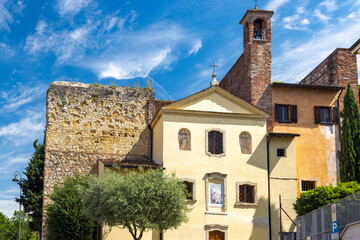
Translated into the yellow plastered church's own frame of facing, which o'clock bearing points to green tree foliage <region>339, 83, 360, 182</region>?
The green tree foliage is roughly at 10 o'clock from the yellow plastered church.

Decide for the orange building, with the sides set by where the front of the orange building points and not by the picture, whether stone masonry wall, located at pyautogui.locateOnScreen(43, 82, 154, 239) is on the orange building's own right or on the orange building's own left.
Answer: on the orange building's own right

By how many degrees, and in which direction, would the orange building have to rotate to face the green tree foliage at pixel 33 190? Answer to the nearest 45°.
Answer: approximately 90° to its right

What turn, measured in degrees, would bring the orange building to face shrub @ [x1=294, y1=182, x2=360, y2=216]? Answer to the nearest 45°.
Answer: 0° — it already faces it

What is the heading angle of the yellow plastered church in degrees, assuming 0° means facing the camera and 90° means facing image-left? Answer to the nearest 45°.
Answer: approximately 0°

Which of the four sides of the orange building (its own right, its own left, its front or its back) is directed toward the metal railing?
front

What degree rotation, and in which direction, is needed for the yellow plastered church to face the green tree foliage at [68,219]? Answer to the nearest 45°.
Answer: approximately 45° to its right

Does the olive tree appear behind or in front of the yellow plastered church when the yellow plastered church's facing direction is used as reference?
in front

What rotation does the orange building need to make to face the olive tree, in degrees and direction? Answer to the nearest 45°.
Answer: approximately 45° to its right
